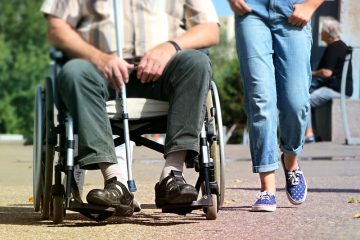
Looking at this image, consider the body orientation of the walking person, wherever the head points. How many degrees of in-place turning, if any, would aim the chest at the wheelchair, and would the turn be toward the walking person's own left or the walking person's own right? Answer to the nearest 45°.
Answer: approximately 45° to the walking person's own right

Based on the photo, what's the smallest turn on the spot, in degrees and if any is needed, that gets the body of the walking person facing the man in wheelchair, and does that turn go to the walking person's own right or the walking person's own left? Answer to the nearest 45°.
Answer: approximately 45° to the walking person's own right

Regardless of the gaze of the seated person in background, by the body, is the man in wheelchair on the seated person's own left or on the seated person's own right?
on the seated person's own left

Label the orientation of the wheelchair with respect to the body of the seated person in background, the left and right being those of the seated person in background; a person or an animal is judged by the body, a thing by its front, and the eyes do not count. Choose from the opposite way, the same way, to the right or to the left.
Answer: to the left

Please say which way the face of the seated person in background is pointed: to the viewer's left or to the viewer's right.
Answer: to the viewer's left

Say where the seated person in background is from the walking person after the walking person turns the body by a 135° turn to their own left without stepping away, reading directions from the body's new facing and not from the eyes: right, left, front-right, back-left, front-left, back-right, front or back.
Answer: front-left

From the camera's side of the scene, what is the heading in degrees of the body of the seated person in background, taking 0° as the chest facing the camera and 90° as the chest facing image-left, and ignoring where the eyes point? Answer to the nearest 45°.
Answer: approximately 90°

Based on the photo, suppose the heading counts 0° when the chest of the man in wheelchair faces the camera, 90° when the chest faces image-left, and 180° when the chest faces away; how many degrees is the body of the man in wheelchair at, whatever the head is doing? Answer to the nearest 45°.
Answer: approximately 0°
